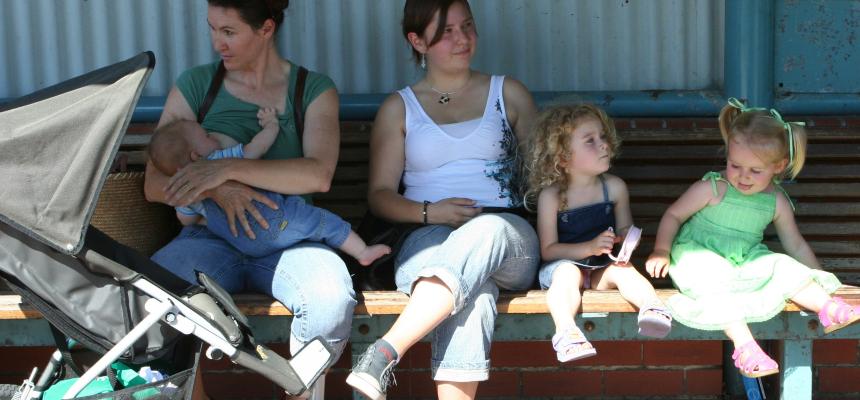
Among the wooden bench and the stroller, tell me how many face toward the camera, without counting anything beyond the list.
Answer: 1

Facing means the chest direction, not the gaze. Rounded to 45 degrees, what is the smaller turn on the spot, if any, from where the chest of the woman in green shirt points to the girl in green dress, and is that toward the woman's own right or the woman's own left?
approximately 90° to the woman's own left

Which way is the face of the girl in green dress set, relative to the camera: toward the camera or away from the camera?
toward the camera

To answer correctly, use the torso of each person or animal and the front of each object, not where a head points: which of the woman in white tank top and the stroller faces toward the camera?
the woman in white tank top

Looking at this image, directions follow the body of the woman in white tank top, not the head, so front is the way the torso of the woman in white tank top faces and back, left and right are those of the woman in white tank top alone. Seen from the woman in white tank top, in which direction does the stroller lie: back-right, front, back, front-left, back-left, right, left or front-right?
front-right

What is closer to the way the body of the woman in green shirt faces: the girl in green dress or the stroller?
the stroller

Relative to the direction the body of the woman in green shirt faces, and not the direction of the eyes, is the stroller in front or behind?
in front

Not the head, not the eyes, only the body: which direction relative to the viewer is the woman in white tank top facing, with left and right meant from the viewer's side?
facing the viewer

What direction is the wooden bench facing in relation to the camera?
toward the camera

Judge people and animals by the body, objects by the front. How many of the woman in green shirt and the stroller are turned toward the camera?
1

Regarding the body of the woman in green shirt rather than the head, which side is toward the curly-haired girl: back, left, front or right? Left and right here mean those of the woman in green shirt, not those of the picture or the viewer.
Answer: left
